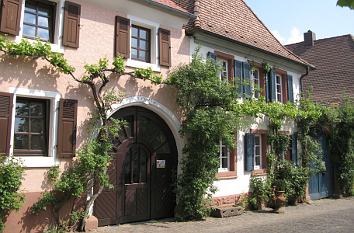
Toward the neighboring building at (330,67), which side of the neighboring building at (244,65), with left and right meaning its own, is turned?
left

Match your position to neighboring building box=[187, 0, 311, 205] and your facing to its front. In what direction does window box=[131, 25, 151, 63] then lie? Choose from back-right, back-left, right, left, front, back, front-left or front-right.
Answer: right

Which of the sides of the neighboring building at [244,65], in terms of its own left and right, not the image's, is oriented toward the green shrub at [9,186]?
right

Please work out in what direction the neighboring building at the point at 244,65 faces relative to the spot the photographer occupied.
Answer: facing the viewer and to the right of the viewer

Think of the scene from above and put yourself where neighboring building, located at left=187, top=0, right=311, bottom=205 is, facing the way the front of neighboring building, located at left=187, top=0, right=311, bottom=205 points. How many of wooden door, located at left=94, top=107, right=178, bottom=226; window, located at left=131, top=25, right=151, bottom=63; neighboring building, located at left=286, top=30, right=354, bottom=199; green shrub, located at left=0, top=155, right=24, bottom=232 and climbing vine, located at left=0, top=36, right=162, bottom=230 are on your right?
4

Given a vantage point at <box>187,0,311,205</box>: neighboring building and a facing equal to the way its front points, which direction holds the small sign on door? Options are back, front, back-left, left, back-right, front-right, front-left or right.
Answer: right

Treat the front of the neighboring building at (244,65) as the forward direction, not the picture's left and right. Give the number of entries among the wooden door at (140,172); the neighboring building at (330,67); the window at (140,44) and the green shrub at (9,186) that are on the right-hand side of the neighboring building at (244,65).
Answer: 3

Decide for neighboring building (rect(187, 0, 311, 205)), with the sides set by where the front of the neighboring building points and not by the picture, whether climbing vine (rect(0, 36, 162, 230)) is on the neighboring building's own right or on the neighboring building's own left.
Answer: on the neighboring building's own right

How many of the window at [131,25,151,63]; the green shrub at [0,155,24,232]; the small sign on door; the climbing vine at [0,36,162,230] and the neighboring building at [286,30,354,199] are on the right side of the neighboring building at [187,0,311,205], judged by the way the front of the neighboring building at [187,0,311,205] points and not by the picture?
4
